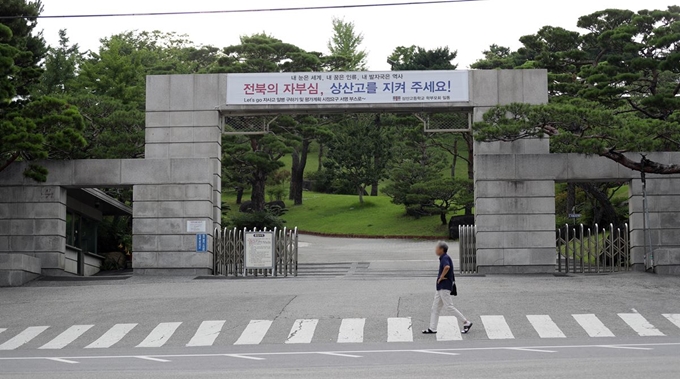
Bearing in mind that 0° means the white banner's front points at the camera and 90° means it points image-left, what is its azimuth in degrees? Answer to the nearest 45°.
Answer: approximately 0°

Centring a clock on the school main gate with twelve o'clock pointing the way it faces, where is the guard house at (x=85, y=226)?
The guard house is roughly at 4 o'clock from the school main gate.

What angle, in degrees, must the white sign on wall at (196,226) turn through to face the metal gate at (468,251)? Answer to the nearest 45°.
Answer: approximately 90° to its left

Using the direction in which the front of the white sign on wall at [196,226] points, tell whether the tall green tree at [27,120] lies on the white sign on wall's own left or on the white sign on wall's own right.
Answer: on the white sign on wall's own right

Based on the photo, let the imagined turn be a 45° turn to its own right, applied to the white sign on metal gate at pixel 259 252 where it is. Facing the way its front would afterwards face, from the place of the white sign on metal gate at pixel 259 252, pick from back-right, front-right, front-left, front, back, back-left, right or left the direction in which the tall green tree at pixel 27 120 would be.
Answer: front-right
